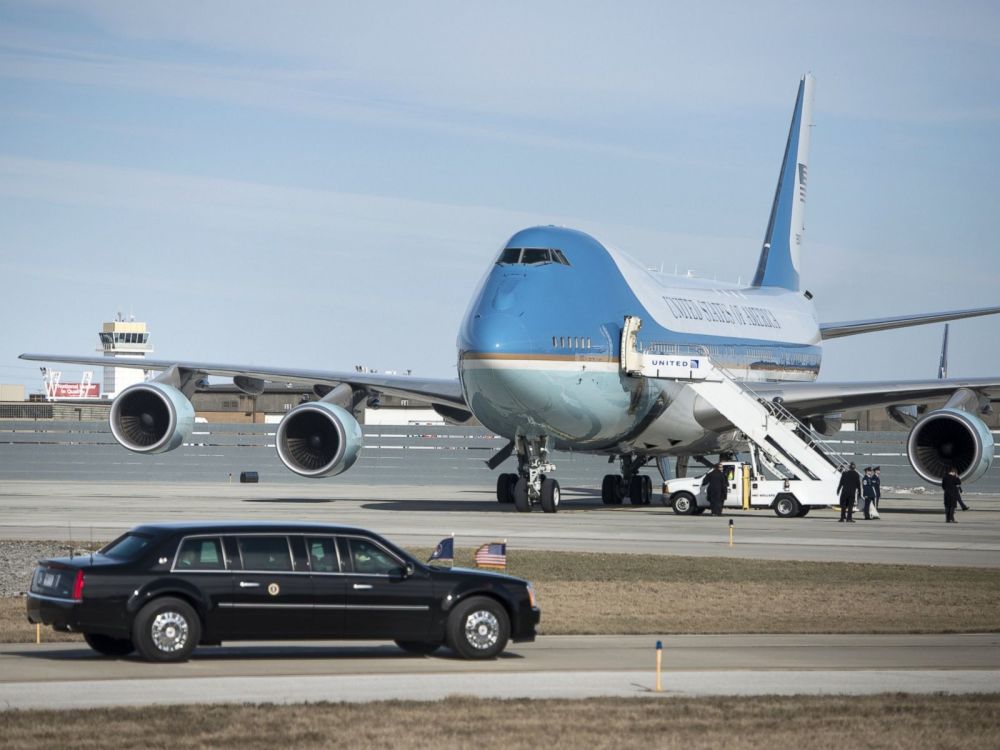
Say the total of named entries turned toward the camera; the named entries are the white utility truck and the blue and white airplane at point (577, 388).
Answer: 1

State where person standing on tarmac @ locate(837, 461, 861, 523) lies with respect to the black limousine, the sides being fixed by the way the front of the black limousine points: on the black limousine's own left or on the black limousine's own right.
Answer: on the black limousine's own left

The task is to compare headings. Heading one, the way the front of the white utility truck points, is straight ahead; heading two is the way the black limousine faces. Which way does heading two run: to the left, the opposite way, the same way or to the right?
the opposite way

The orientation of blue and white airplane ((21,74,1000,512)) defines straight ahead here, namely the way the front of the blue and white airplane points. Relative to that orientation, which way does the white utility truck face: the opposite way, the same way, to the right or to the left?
to the right

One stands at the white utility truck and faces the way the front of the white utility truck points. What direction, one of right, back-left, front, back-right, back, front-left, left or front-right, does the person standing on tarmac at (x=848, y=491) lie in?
back-left

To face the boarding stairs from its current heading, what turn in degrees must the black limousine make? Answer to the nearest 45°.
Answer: approximately 45° to its left

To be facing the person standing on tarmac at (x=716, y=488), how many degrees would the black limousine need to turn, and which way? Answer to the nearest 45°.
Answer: approximately 45° to its left

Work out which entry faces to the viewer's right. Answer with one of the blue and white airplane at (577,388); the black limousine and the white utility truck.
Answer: the black limousine

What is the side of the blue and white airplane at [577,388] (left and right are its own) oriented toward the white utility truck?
left

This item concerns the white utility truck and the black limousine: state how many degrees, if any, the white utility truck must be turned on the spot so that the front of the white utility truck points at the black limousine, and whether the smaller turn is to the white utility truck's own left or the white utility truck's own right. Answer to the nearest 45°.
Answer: approximately 90° to the white utility truck's own left

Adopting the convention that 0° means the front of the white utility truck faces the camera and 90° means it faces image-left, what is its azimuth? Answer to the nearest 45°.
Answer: approximately 90°

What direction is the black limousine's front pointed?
to the viewer's right
